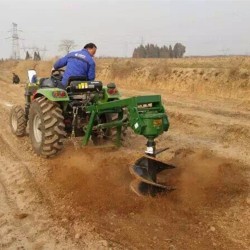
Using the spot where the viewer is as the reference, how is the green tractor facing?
facing away from the viewer and to the left of the viewer

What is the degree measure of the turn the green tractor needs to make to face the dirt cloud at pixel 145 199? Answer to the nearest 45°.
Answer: approximately 180°
